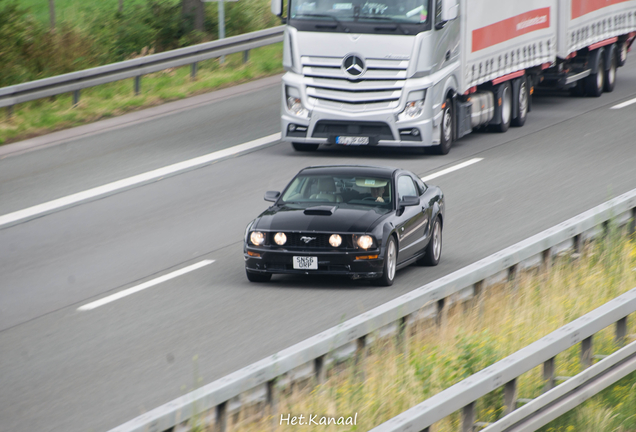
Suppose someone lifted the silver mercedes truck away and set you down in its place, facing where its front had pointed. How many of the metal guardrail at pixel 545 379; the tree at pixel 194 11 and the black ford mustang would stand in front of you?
2

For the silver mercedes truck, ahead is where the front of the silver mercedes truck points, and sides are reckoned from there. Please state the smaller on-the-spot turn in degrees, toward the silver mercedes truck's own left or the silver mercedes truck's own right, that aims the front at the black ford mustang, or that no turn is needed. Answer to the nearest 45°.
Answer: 0° — it already faces it

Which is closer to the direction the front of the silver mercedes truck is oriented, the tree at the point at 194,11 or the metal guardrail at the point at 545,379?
the metal guardrail

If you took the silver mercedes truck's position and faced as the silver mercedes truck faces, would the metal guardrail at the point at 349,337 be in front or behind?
in front

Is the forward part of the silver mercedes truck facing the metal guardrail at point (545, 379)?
yes

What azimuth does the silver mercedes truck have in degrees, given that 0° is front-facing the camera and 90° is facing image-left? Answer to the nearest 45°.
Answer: approximately 0°

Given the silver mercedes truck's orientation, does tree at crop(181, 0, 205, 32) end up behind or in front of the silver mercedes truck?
behind

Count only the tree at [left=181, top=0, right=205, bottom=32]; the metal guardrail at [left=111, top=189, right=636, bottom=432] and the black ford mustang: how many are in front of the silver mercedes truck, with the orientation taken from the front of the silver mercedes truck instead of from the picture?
2

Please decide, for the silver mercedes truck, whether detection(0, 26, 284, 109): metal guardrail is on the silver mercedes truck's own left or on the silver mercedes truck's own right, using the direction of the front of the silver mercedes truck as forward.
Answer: on the silver mercedes truck's own right
